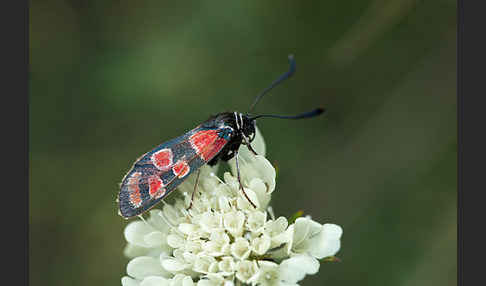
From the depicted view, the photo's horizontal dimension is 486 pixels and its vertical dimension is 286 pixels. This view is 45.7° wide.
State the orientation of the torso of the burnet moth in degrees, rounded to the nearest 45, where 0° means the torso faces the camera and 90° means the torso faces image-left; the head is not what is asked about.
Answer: approximately 270°
